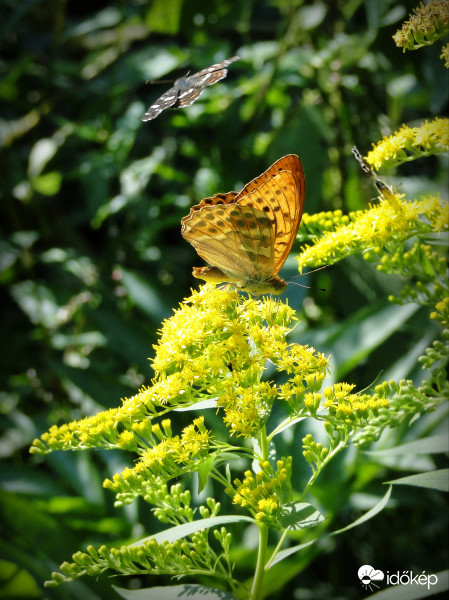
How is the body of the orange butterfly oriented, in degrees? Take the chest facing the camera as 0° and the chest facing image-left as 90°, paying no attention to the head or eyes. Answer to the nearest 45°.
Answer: approximately 270°
